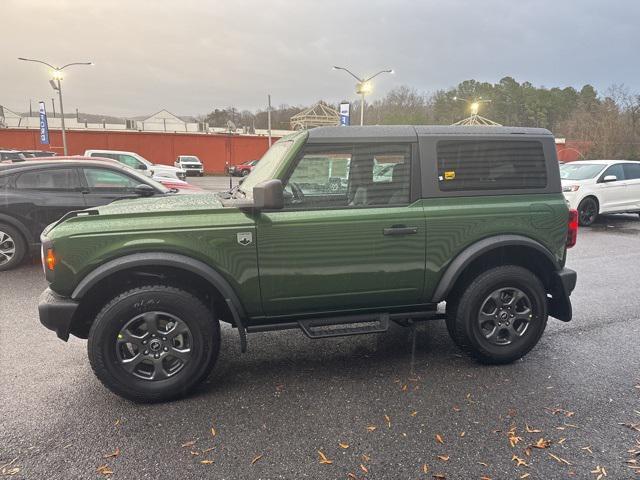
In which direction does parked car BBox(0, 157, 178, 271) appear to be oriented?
to the viewer's right

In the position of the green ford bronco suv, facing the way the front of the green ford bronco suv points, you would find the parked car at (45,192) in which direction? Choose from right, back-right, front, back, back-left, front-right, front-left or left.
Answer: front-right

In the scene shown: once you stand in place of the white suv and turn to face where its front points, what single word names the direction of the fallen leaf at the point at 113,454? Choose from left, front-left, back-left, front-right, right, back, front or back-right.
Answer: front-left

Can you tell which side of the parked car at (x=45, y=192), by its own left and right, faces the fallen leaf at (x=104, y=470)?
right

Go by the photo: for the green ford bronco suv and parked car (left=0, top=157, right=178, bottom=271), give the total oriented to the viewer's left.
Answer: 1

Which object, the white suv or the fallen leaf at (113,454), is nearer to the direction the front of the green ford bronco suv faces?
the fallen leaf

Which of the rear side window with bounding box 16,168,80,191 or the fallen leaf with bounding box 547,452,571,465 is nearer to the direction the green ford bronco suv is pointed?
the rear side window

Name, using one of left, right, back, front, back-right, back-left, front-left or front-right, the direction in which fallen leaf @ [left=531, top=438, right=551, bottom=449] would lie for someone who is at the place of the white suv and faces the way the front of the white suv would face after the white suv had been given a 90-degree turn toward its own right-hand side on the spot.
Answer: back-left

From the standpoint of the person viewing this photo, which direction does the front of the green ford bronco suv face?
facing to the left of the viewer

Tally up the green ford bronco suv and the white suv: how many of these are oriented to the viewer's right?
0

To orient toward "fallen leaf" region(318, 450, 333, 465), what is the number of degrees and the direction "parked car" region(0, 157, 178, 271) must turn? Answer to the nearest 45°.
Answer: approximately 90° to its right

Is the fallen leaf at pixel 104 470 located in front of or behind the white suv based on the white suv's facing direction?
in front
